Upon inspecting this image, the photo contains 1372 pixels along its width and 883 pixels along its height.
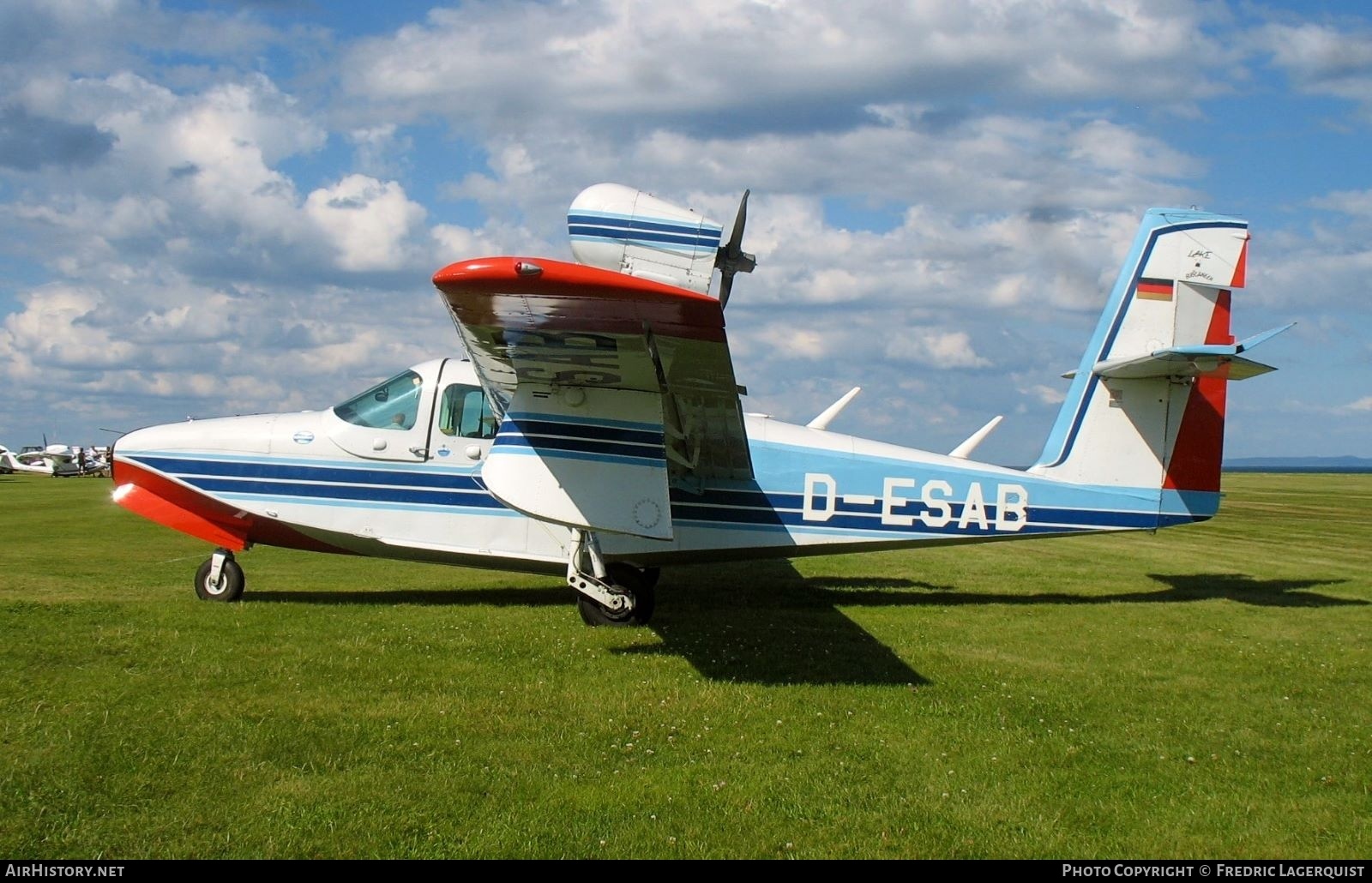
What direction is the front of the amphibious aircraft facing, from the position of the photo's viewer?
facing to the left of the viewer
